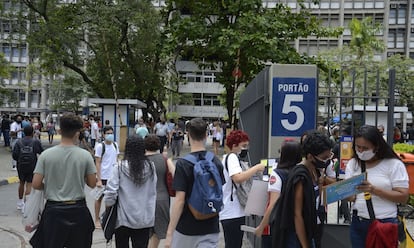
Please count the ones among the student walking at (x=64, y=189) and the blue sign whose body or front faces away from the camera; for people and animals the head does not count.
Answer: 1

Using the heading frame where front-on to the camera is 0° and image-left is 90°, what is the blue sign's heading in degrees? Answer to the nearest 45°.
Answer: approximately 0°

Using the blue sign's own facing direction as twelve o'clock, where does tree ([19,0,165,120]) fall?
The tree is roughly at 5 o'clock from the blue sign.

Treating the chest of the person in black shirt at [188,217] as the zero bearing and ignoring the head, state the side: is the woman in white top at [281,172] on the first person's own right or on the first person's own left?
on the first person's own right

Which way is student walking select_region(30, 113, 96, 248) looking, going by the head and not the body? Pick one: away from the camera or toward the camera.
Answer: away from the camera

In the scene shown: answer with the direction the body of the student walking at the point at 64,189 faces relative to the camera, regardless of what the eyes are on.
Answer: away from the camera

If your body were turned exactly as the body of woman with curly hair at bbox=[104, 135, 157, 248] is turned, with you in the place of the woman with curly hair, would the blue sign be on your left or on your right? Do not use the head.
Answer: on your right

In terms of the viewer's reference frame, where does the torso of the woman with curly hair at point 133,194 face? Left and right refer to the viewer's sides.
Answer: facing away from the viewer

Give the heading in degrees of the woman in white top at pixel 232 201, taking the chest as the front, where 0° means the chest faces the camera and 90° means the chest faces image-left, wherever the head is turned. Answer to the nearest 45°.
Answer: approximately 270°

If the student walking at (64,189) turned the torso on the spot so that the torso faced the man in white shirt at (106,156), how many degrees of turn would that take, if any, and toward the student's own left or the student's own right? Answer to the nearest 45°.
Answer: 0° — they already face them

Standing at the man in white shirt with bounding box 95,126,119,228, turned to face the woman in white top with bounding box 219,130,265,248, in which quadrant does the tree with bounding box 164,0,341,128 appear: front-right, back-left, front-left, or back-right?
back-left
